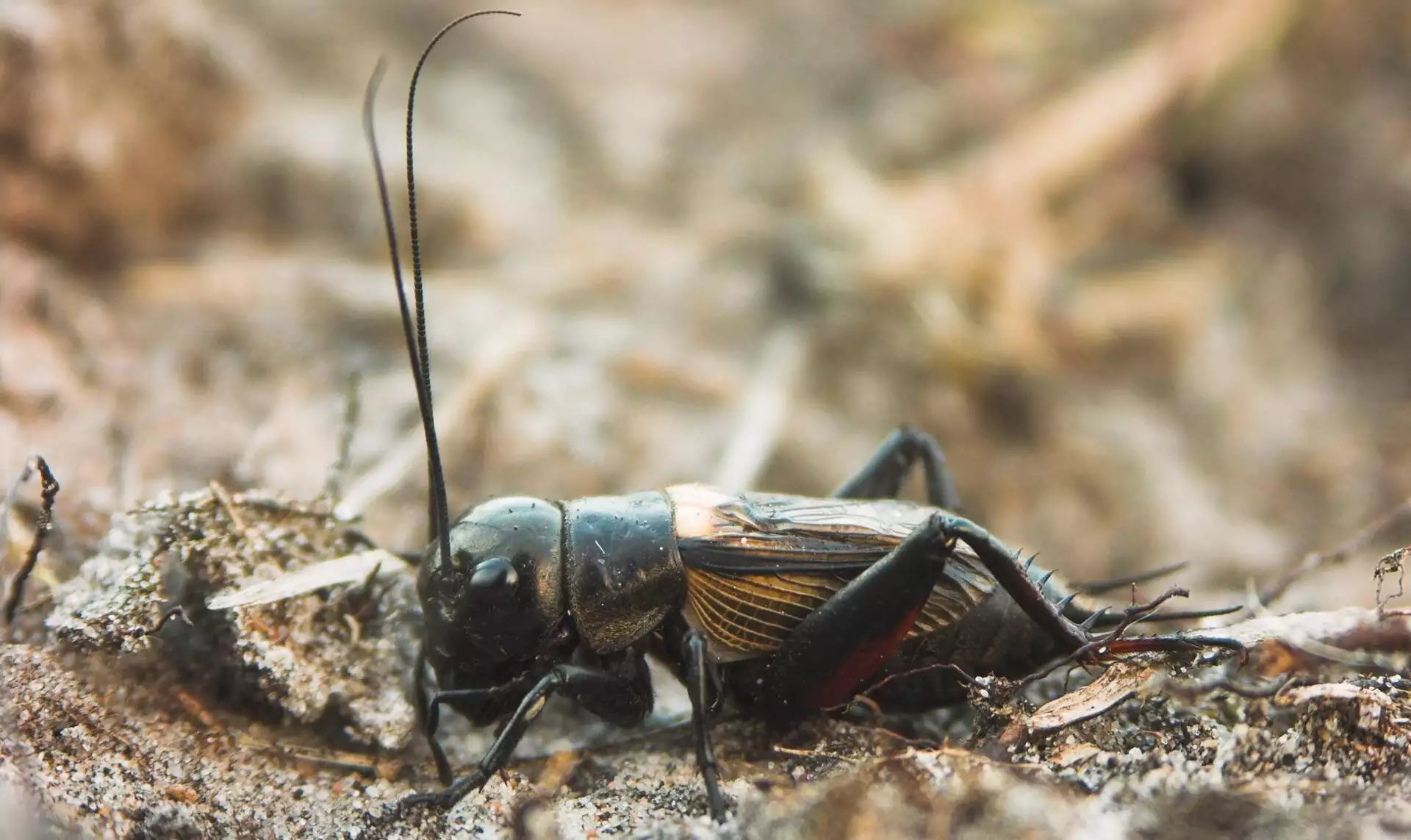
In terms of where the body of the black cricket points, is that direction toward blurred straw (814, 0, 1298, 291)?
no

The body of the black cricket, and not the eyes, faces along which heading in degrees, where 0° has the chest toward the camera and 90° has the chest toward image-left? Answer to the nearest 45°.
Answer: approximately 90°

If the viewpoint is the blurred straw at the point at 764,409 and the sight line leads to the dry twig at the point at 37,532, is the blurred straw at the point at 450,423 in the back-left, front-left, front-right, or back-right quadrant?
front-right

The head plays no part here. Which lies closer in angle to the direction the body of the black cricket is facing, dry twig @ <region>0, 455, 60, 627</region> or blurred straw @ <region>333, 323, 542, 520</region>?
the dry twig

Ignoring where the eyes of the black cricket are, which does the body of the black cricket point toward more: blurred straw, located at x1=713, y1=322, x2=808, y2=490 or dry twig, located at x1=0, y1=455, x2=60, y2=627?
the dry twig

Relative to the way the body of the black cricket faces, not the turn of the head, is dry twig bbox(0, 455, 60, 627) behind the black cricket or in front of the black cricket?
in front

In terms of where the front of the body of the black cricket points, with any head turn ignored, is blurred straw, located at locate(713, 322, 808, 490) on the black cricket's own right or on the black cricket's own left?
on the black cricket's own right

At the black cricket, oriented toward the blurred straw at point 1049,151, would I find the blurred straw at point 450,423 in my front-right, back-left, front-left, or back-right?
front-left

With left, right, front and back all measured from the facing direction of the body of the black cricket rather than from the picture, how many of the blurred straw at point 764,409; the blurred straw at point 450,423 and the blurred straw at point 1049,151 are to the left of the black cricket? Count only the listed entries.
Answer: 0

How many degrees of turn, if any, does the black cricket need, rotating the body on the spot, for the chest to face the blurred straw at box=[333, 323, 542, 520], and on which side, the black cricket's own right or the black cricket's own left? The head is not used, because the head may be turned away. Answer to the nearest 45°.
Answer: approximately 45° to the black cricket's own right
